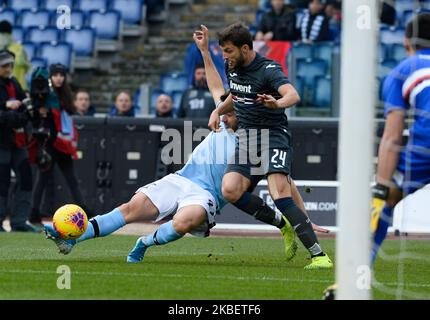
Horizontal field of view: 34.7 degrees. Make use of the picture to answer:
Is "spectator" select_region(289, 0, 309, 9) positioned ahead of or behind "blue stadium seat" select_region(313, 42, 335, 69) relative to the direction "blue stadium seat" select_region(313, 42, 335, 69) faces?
behind

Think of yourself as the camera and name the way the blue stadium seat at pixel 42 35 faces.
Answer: facing the viewer

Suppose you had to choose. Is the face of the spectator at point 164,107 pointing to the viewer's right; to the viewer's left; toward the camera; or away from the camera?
toward the camera

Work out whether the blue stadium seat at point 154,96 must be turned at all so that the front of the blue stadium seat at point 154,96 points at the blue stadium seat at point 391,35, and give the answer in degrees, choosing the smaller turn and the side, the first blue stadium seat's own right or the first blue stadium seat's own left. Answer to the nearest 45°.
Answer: approximately 90° to the first blue stadium seat's own left

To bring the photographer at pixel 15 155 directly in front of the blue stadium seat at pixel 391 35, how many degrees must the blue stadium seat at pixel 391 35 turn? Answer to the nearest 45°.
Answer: approximately 45° to its right

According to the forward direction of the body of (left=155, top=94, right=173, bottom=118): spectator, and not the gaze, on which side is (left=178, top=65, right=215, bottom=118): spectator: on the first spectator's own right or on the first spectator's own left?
on the first spectator's own left

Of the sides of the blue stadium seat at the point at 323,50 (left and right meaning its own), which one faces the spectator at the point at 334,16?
back

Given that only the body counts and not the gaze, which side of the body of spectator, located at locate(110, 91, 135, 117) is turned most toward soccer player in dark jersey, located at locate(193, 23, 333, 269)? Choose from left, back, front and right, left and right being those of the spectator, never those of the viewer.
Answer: front

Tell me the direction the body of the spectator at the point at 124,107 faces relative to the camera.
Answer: toward the camera

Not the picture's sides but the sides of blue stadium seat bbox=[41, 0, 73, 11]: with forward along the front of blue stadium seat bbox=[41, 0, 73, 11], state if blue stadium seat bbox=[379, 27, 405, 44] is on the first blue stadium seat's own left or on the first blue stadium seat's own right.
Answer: on the first blue stadium seat's own left

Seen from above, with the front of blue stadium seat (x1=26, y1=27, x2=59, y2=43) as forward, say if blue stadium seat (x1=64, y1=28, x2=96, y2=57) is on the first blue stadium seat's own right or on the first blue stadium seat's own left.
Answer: on the first blue stadium seat's own left

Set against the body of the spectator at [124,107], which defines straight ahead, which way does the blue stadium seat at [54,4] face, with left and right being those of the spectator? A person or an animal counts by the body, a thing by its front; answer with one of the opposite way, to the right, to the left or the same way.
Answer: the same way

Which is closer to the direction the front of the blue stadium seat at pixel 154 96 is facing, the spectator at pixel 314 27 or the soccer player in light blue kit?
the soccer player in light blue kit

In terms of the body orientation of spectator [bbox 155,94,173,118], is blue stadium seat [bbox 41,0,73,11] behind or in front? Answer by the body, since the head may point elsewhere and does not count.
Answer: behind

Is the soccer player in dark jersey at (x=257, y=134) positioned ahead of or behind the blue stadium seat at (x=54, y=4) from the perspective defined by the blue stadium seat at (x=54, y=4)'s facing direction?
ahead

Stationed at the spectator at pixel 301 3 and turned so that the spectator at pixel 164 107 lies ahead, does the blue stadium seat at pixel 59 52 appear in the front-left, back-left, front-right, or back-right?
front-right
